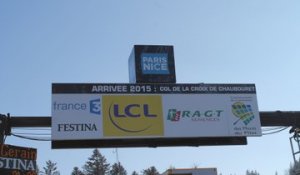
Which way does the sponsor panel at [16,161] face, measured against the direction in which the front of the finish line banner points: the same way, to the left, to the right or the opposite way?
the same way

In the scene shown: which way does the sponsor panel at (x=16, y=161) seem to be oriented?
toward the camera

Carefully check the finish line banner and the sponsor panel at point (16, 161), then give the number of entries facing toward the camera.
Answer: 2

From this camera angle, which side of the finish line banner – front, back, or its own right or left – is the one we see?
front

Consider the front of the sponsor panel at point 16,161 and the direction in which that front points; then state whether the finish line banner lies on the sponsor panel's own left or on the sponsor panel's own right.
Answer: on the sponsor panel's own left

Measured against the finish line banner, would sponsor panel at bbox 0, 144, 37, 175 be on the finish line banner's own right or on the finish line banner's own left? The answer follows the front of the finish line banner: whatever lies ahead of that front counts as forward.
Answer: on the finish line banner's own right
